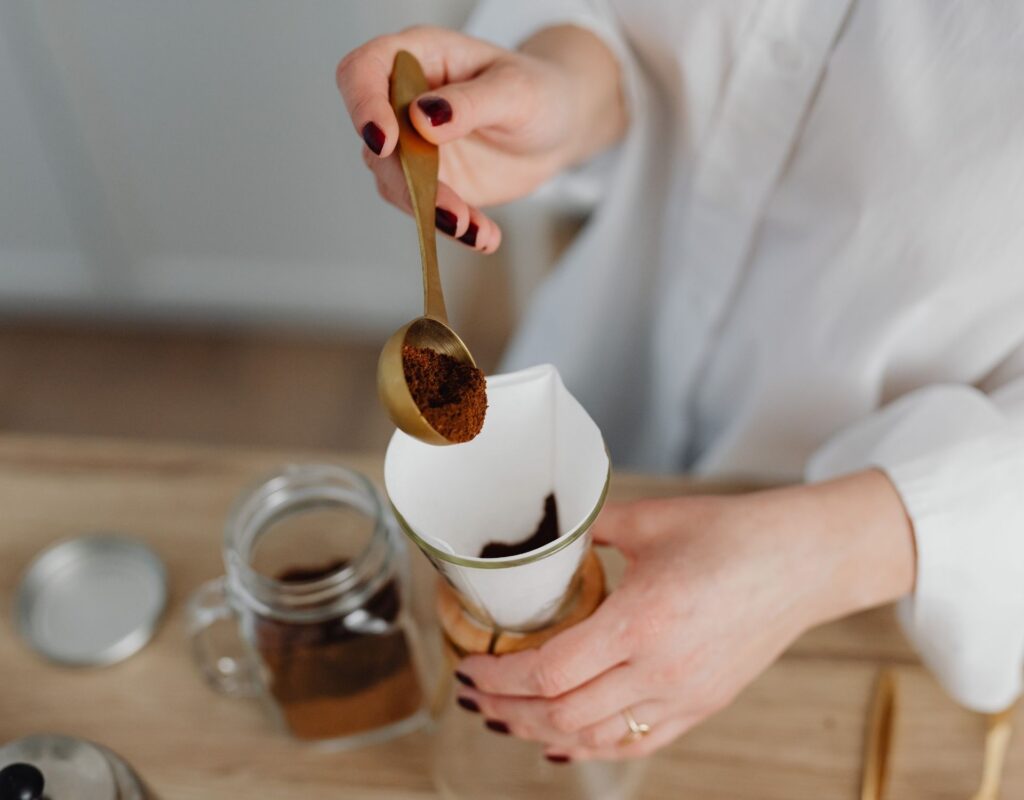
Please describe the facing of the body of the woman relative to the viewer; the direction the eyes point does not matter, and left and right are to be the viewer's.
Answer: facing the viewer and to the left of the viewer
